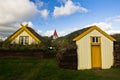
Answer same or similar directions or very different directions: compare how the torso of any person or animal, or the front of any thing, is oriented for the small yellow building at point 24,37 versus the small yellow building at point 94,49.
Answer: same or similar directions

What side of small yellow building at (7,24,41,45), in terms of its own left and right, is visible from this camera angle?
front

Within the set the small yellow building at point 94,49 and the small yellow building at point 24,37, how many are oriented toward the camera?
2

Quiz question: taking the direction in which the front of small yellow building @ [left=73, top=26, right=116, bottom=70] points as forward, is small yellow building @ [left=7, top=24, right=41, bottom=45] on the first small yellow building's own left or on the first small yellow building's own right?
on the first small yellow building's own right

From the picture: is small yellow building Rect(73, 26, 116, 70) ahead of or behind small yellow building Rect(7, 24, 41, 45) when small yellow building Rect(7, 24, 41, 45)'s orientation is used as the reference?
ahead

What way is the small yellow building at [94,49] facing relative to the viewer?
toward the camera
